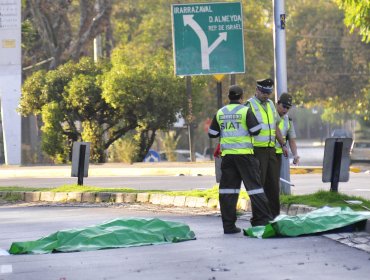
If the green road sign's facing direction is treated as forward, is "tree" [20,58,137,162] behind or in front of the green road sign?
behind

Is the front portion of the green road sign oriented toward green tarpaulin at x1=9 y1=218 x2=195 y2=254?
yes

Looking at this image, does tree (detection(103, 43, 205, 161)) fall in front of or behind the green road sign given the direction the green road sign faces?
behind

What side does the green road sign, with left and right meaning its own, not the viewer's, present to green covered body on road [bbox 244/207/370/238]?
front

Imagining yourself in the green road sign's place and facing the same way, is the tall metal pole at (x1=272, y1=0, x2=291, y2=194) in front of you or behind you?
in front

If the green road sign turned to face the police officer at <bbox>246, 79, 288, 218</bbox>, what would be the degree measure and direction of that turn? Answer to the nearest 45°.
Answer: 0° — it already faces them

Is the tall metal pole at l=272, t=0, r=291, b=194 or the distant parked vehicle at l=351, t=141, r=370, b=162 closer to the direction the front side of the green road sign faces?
the tall metal pole

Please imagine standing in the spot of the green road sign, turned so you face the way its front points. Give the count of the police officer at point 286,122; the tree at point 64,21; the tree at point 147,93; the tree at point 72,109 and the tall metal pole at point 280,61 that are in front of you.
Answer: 2

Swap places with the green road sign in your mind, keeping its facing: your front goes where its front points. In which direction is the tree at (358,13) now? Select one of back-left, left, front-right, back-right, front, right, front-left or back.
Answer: front-left

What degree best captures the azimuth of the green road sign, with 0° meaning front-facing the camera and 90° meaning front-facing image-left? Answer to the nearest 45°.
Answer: approximately 0°

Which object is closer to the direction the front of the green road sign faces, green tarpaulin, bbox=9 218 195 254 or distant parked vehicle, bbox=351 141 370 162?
the green tarpaulin

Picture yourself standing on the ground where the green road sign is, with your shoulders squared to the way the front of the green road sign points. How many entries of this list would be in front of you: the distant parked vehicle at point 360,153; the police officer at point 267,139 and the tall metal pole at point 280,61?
2
